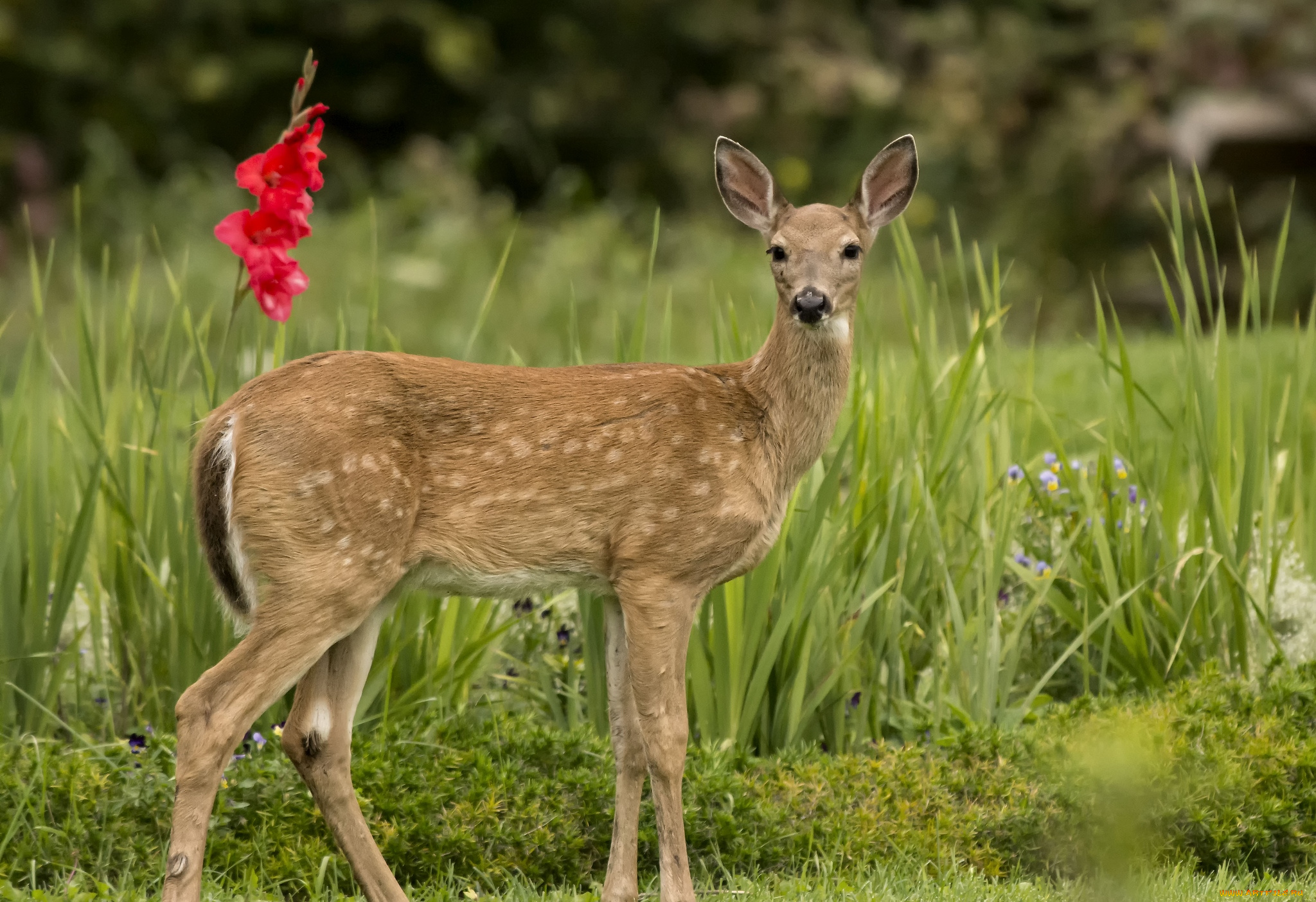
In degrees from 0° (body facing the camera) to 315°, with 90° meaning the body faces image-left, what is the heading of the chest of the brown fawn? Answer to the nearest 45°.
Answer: approximately 270°

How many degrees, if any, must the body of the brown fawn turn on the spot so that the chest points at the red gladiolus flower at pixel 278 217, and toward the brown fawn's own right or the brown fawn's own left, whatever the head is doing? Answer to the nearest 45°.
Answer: approximately 135° to the brown fawn's own left
